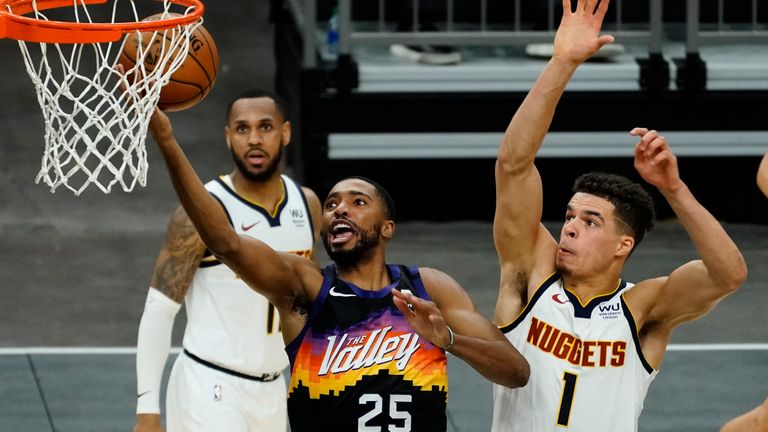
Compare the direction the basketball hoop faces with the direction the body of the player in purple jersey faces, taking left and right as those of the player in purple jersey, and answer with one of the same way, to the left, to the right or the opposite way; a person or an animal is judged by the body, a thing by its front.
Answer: to the left

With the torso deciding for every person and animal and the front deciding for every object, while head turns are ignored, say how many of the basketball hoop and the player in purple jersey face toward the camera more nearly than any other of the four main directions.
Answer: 1

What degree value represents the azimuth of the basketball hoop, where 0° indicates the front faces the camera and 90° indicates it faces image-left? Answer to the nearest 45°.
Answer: approximately 270°

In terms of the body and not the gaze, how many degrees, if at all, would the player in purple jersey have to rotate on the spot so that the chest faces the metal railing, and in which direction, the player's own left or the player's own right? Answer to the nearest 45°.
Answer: approximately 180°

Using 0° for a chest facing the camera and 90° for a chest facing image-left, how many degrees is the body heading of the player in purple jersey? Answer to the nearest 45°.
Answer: approximately 0°
